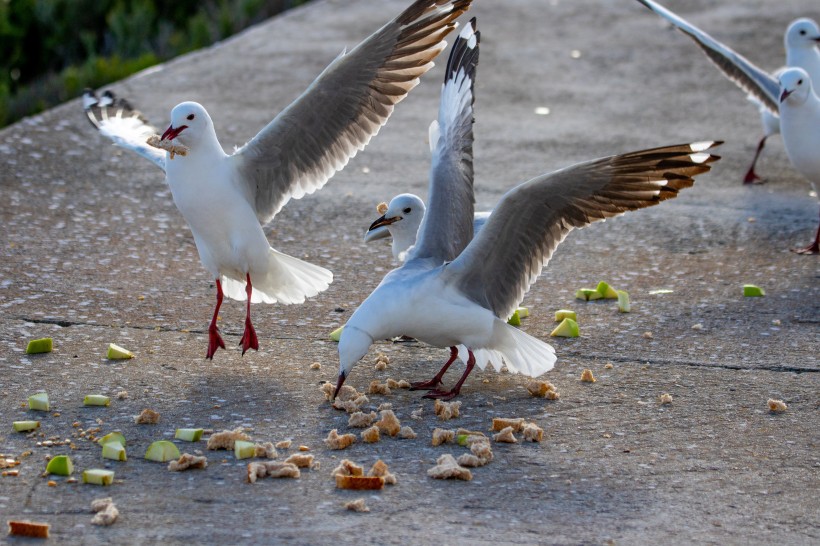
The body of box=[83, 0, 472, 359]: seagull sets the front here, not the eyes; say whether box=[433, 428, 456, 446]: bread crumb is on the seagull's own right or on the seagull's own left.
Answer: on the seagull's own left

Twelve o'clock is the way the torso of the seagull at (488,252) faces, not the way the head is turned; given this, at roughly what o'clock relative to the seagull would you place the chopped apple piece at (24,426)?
The chopped apple piece is roughly at 11 o'clock from the seagull.

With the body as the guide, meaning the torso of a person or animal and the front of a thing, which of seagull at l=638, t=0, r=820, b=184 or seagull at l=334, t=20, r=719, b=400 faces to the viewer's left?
seagull at l=334, t=20, r=719, b=400

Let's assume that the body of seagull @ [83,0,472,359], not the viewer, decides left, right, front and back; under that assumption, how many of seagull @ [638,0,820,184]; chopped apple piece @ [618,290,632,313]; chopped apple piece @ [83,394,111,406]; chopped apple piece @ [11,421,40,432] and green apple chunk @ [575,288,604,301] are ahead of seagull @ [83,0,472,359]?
2

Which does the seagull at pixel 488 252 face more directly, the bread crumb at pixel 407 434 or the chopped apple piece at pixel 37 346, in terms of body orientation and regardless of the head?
the chopped apple piece

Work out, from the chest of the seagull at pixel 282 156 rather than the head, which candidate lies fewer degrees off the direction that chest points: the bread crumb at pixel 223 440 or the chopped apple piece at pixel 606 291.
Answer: the bread crumb

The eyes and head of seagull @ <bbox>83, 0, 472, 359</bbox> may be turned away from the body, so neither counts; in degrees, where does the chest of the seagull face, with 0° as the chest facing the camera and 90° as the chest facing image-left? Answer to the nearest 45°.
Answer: approximately 45°

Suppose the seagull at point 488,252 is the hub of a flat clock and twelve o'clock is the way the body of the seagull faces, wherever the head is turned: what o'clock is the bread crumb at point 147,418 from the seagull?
The bread crumb is roughly at 11 o'clock from the seagull.

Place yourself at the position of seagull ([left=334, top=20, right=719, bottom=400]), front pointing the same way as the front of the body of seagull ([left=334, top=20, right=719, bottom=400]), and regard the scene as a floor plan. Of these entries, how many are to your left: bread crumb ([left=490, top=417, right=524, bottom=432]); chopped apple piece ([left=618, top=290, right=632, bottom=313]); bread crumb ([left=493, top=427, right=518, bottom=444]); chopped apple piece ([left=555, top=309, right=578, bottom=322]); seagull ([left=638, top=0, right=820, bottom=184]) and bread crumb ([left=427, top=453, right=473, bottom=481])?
3

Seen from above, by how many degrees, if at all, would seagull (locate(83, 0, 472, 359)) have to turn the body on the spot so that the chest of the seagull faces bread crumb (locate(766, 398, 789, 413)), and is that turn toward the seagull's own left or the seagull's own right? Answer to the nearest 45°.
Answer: approximately 90° to the seagull's own left

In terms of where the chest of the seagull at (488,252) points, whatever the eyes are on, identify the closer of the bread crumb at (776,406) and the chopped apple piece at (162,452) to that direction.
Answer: the chopped apple piece

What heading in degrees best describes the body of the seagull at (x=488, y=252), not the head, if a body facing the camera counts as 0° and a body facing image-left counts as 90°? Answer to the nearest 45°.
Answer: approximately 90°
